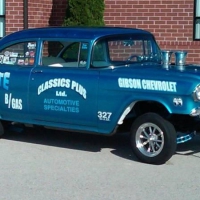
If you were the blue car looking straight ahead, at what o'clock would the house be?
The house is roughly at 8 o'clock from the blue car.

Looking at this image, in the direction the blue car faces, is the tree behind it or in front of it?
behind
